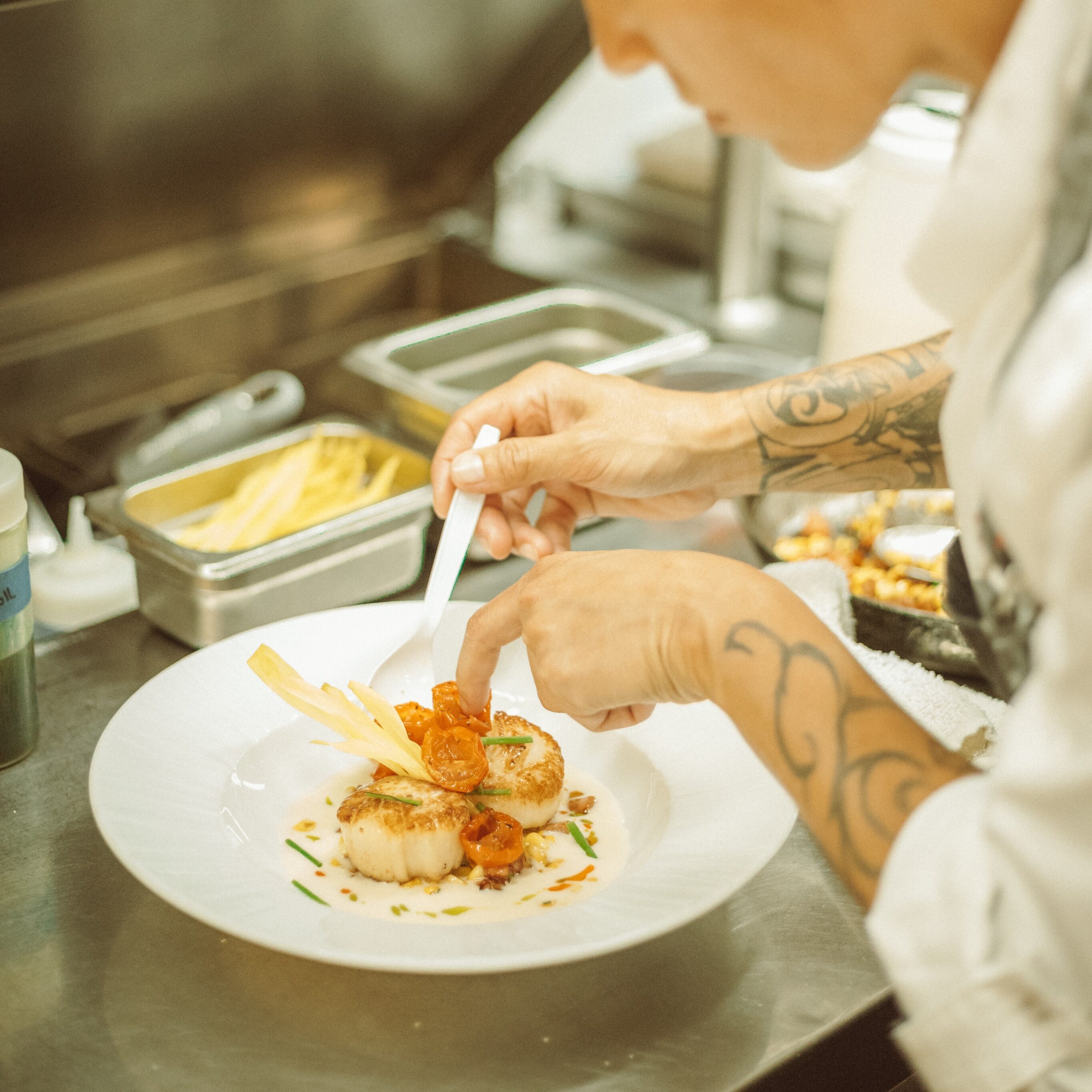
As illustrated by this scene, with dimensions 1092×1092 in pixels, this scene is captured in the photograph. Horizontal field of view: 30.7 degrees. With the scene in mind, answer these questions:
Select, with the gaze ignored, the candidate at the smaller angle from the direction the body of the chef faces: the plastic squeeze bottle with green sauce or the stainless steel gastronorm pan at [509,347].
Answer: the plastic squeeze bottle with green sauce

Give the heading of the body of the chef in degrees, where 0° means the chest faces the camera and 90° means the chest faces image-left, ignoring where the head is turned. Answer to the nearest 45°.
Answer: approximately 90°

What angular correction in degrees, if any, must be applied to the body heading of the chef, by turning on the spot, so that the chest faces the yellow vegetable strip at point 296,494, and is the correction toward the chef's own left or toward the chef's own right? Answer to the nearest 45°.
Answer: approximately 45° to the chef's own right

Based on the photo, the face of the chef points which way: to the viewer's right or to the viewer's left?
to the viewer's left

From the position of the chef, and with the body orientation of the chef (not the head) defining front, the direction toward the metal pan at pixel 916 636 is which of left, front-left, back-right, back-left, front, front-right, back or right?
right
